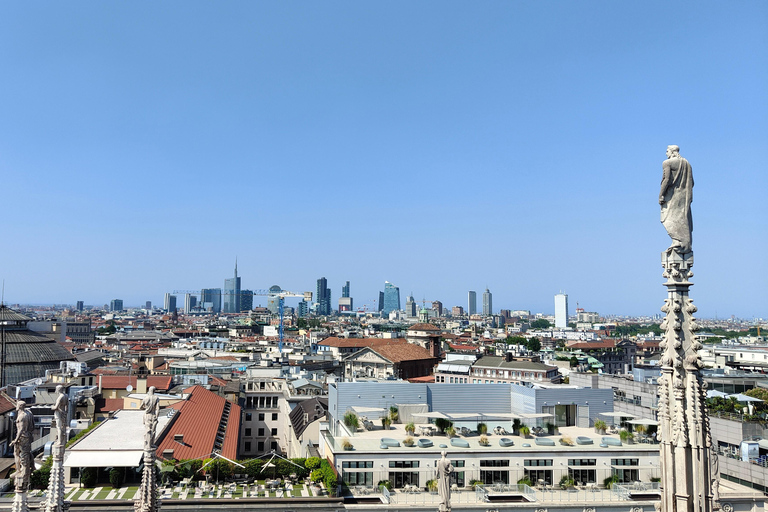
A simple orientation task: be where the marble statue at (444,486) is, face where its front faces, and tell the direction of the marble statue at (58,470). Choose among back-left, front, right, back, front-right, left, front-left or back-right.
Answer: left

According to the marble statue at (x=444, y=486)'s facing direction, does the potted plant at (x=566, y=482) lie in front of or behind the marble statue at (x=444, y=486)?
in front

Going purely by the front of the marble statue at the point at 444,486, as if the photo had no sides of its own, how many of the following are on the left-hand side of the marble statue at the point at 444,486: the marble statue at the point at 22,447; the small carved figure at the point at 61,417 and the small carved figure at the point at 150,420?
3

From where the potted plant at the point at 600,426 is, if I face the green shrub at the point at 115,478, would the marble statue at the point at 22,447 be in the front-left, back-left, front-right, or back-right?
front-left

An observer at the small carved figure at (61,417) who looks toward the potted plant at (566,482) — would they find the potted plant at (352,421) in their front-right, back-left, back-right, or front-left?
front-left

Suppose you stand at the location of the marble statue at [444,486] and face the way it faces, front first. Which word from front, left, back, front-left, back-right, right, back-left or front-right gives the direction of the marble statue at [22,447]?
left

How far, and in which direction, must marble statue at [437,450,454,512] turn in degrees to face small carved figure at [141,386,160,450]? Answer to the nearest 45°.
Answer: approximately 90° to its left

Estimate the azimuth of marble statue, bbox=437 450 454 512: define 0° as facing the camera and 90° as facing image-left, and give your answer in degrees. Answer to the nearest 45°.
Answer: approximately 180°

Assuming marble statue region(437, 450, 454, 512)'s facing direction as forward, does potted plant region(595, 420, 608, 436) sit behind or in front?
in front

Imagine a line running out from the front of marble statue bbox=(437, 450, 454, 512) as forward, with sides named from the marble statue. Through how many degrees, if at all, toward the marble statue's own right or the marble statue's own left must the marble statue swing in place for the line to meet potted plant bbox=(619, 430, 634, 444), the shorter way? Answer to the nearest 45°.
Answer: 0° — it already faces it

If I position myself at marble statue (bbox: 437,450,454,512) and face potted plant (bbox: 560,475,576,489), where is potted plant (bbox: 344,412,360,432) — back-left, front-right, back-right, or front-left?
front-left

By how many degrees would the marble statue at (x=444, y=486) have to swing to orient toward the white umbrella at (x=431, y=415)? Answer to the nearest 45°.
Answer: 0° — it already faces it
